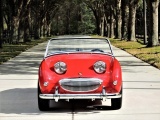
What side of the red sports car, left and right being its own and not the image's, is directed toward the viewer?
front
